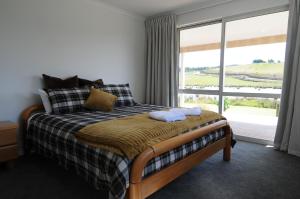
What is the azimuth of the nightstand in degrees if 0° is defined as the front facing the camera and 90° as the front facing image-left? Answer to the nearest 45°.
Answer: approximately 315°

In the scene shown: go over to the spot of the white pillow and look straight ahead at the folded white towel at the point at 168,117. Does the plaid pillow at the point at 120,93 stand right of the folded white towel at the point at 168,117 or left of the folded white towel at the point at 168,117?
left

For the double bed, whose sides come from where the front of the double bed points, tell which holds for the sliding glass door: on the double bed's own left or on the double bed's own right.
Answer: on the double bed's own left

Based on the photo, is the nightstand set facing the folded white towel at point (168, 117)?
no

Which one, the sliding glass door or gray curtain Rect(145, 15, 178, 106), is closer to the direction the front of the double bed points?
the sliding glass door

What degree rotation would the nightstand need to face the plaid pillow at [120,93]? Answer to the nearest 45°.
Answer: approximately 45° to its left
